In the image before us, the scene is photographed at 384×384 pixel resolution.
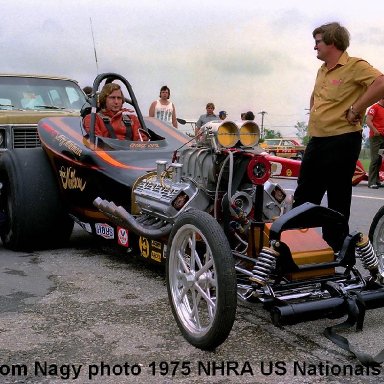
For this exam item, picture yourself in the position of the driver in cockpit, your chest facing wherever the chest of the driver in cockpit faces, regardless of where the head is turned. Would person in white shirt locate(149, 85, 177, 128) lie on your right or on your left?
on your left

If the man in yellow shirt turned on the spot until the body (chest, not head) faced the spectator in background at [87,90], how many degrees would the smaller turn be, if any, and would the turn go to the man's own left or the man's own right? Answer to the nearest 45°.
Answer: approximately 90° to the man's own right

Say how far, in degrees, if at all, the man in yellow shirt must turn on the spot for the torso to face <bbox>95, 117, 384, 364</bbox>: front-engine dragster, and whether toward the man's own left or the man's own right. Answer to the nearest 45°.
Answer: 0° — they already face it

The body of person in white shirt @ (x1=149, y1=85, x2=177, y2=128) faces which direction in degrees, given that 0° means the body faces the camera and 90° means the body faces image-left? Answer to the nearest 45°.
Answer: approximately 0°

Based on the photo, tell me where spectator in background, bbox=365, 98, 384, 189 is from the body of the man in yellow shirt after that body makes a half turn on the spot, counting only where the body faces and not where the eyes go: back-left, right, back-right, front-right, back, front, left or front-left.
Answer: front-left

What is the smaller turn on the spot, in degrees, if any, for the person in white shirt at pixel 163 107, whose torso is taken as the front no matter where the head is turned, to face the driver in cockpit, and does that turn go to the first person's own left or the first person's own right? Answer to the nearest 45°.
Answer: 0° — they already face them

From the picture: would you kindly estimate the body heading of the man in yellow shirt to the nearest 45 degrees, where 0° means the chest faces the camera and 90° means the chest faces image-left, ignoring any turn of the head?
approximately 45°
